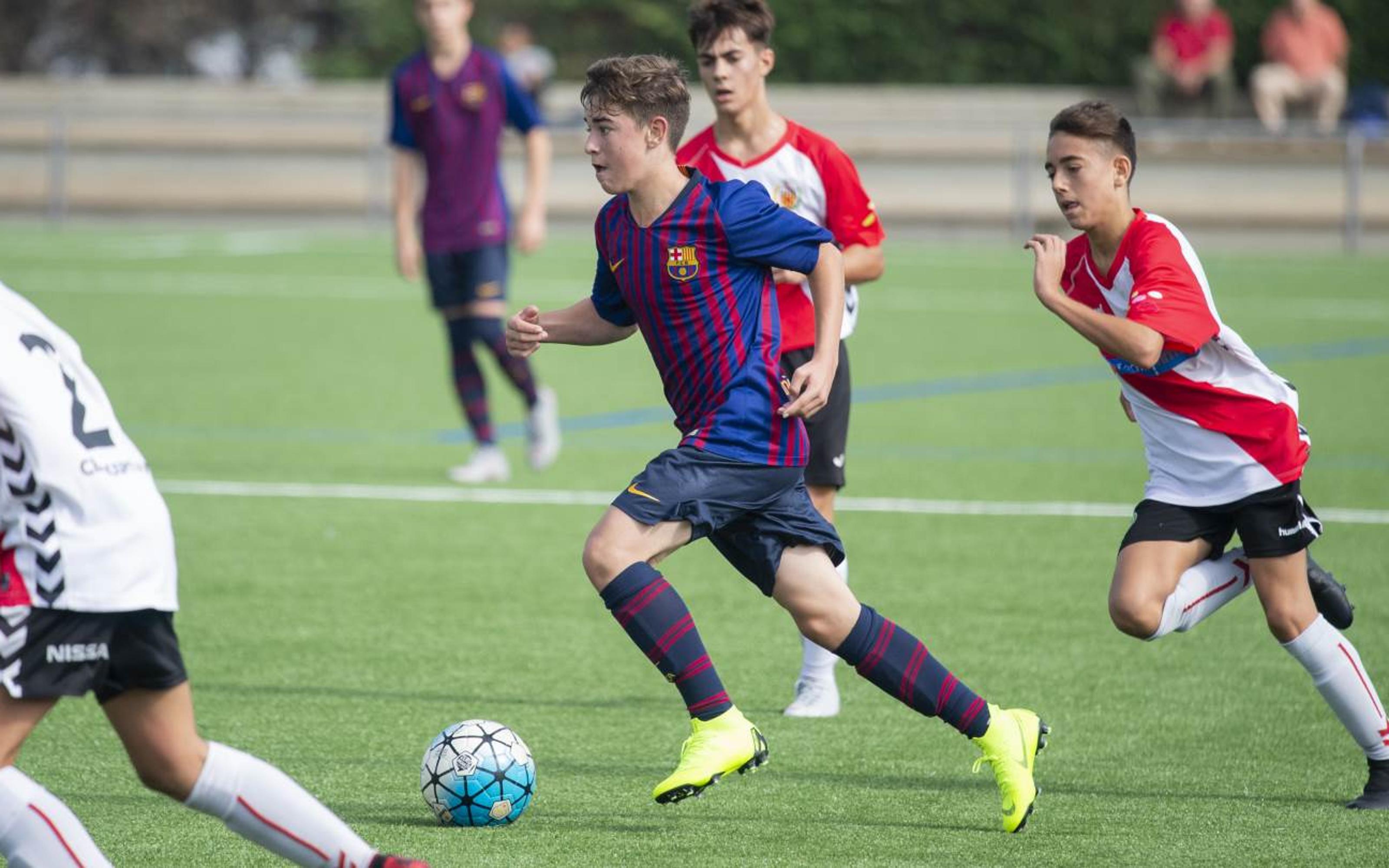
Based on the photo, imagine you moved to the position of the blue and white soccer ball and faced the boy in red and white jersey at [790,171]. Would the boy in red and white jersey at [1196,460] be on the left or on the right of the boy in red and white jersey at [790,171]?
right

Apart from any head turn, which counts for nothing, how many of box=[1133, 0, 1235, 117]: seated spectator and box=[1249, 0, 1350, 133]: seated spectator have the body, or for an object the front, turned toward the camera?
2

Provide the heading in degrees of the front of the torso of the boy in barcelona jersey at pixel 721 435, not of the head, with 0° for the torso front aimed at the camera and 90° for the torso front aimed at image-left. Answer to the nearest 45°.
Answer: approximately 45°

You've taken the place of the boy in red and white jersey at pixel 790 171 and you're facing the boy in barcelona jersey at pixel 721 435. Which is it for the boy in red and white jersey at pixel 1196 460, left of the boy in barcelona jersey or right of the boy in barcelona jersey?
left

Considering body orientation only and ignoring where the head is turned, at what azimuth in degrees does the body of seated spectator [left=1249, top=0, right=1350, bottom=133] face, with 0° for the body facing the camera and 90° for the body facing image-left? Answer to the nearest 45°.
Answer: approximately 0°

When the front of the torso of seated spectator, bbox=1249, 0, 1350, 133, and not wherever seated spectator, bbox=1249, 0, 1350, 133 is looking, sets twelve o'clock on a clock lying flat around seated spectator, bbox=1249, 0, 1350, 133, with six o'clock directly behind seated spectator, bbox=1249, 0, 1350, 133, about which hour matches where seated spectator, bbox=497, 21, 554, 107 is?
seated spectator, bbox=497, 21, 554, 107 is roughly at 3 o'clock from seated spectator, bbox=1249, 0, 1350, 133.

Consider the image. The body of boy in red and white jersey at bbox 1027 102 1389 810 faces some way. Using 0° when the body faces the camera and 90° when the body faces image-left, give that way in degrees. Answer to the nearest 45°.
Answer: approximately 45°

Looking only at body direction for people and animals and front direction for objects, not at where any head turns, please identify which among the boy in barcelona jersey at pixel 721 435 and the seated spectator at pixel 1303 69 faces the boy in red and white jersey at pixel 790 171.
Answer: the seated spectator

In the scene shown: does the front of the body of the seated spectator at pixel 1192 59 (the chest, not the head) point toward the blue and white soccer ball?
yes

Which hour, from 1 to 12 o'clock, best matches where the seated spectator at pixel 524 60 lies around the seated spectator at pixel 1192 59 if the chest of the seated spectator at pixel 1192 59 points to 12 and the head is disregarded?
the seated spectator at pixel 524 60 is roughly at 3 o'clock from the seated spectator at pixel 1192 59.

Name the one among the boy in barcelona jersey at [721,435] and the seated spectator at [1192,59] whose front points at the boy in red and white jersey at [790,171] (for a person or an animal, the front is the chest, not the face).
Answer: the seated spectator

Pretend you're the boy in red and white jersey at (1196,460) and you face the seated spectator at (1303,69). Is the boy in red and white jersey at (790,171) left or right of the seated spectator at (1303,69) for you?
left
